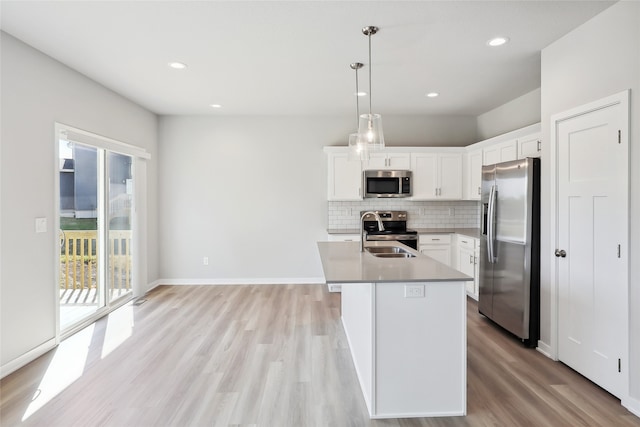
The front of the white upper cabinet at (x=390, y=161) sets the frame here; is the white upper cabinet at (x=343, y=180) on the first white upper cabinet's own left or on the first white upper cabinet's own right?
on the first white upper cabinet's own right

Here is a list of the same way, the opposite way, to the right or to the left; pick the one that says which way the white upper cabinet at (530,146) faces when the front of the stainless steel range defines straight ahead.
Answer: to the right

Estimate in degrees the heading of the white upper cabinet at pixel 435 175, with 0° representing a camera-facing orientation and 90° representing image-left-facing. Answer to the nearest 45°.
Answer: approximately 0°

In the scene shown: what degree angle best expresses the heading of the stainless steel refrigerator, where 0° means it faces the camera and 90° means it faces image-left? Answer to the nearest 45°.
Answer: approximately 45°

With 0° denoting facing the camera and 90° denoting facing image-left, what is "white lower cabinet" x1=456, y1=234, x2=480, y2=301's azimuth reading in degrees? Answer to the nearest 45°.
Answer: approximately 45°
